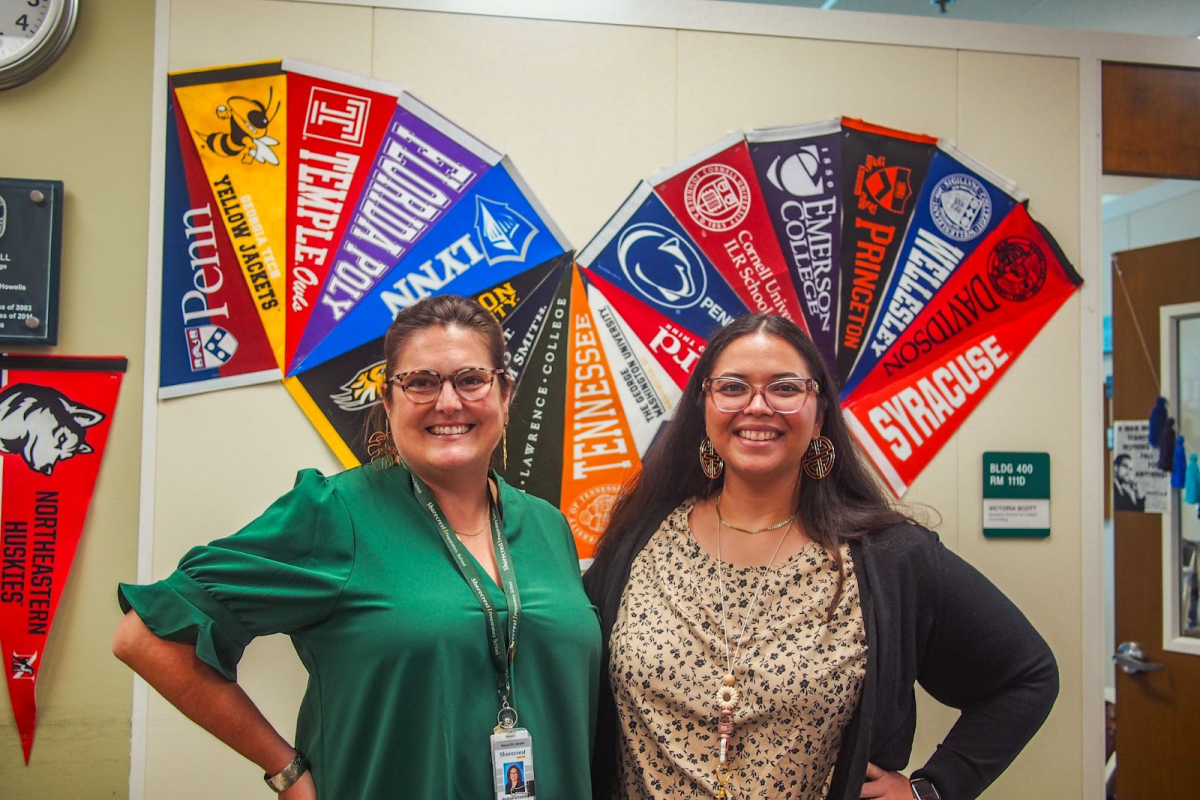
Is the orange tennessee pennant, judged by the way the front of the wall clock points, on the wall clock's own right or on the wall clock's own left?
on the wall clock's own left

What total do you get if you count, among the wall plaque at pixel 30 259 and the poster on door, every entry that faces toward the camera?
2

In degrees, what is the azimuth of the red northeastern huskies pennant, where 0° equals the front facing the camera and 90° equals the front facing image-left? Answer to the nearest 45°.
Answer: approximately 0°

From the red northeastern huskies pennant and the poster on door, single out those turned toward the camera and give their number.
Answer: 2

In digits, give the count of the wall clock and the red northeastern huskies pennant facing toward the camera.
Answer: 2

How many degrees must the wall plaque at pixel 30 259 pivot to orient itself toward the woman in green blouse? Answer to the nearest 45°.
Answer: approximately 45° to its left

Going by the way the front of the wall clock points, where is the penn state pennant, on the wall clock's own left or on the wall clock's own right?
on the wall clock's own left
